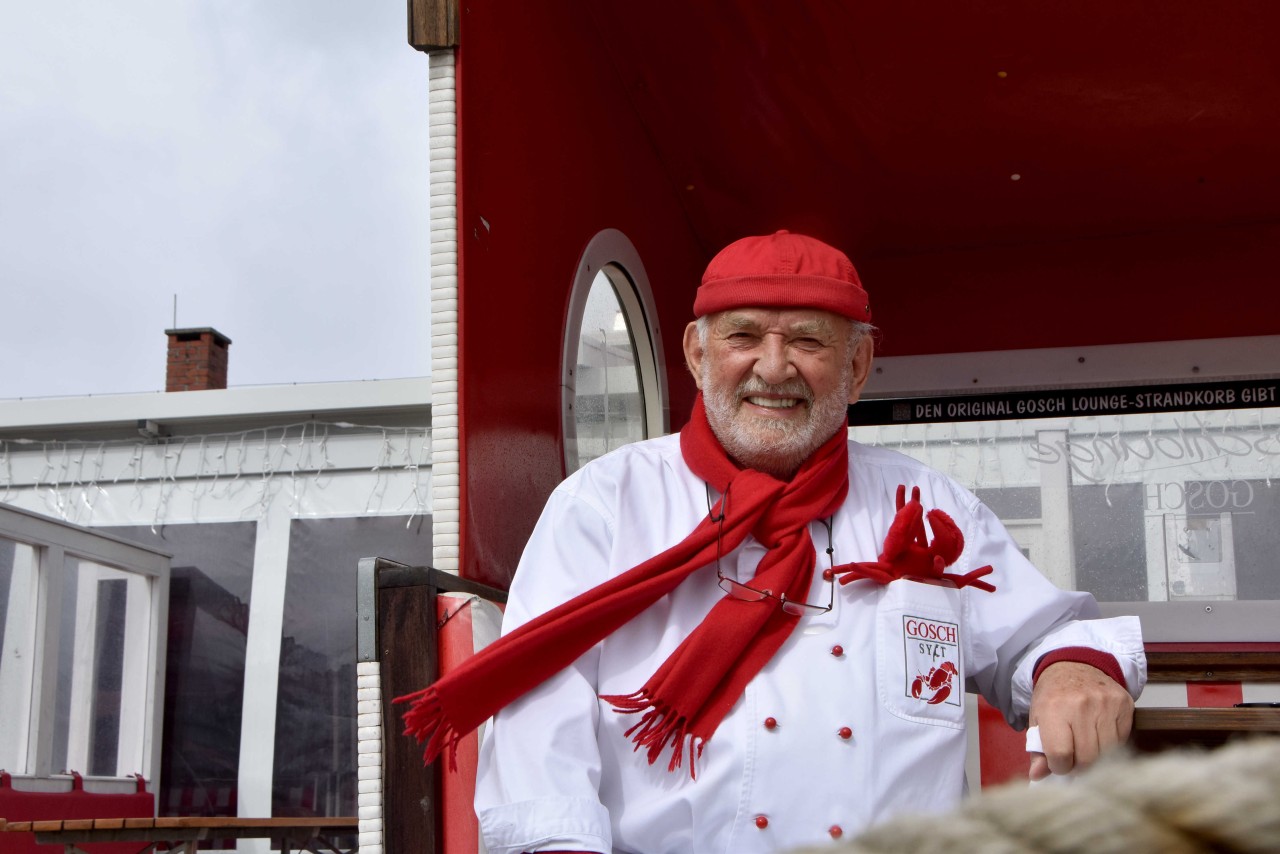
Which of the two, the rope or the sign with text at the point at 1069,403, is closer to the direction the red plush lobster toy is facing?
the rope

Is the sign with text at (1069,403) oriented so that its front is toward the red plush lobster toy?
yes

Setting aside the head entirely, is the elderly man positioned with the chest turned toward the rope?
yes

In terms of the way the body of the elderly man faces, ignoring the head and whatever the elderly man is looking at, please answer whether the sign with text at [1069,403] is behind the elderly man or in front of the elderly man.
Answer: behind

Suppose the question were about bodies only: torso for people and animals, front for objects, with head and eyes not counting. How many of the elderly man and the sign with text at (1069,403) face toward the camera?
2

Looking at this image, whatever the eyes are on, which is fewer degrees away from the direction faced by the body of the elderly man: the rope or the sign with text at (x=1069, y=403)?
the rope

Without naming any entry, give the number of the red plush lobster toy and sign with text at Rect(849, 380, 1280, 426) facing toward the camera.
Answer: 2

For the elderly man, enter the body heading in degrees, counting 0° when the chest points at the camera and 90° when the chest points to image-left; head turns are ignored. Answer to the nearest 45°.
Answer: approximately 0°
